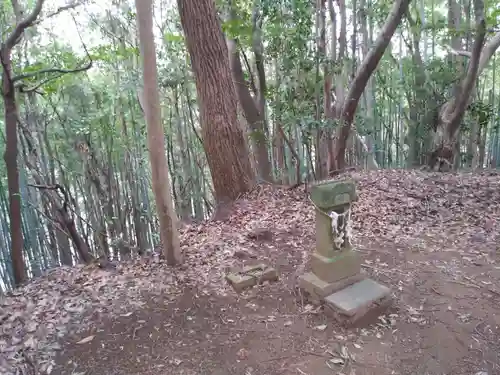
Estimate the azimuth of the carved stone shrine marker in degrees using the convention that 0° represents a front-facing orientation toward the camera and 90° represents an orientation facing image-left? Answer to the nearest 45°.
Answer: approximately 315°

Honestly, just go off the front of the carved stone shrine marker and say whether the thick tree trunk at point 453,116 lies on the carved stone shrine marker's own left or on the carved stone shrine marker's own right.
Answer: on the carved stone shrine marker's own left

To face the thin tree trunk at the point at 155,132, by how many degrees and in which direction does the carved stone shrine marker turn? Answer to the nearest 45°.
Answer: approximately 135° to its right

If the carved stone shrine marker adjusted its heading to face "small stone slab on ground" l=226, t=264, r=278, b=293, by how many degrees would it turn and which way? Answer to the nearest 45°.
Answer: approximately 135° to its right

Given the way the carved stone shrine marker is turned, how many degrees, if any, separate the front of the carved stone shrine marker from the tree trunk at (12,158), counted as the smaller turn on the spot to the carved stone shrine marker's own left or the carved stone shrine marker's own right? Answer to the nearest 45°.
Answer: approximately 135° to the carved stone shrine marker's own right

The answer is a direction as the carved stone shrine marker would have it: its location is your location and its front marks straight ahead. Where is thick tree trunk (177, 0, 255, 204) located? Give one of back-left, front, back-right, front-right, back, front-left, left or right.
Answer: back
